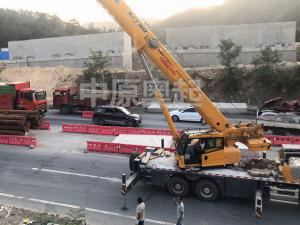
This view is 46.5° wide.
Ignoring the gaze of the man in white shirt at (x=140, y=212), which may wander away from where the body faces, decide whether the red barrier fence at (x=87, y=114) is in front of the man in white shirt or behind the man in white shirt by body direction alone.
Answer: in front

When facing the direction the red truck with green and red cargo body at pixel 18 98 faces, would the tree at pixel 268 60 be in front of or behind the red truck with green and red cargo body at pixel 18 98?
in front

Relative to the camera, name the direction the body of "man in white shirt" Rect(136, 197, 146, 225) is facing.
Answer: away from the camera

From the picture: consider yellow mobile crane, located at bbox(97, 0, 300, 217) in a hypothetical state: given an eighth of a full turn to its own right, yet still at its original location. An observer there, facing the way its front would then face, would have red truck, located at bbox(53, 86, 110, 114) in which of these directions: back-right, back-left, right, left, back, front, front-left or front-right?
back

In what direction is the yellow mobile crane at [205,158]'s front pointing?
to the viewer's right

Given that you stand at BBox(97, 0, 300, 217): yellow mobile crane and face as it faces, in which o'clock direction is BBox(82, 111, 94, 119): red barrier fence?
The red barrier fence is roughly at 8 o'clock from the yellow mobile crane.
